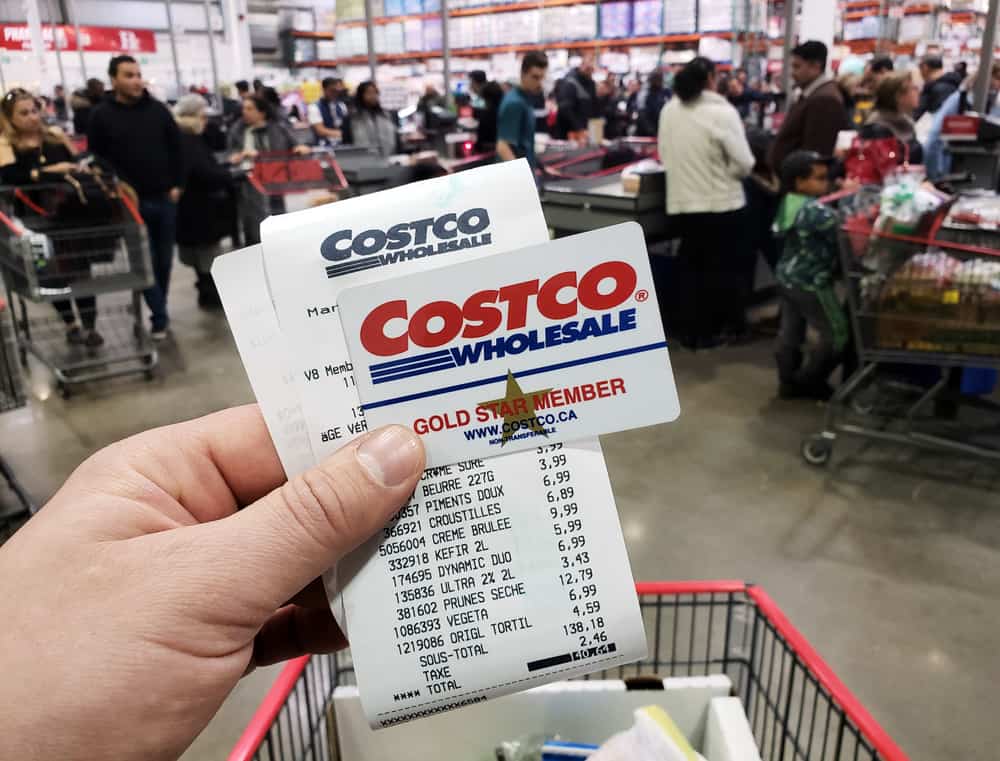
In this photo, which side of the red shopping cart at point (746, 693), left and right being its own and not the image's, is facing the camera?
back

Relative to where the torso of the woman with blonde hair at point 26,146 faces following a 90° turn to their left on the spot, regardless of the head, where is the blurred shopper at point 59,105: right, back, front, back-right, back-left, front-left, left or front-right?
front-left

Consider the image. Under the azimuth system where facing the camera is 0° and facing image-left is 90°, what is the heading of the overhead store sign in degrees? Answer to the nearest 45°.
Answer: approximately 0°

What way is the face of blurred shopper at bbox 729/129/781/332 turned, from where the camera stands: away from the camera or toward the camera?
away from the camera

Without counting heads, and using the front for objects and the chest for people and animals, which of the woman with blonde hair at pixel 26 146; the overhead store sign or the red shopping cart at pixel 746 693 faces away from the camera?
the red shopping cart

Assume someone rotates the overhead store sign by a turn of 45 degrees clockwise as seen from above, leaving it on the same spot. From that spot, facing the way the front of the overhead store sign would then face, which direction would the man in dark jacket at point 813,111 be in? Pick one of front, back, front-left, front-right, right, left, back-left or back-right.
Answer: left

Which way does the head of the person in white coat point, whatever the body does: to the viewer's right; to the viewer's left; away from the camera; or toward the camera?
away from the camera

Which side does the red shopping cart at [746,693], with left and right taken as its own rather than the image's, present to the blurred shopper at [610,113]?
front

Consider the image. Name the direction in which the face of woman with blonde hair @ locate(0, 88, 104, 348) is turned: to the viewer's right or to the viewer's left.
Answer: to the viewer's right

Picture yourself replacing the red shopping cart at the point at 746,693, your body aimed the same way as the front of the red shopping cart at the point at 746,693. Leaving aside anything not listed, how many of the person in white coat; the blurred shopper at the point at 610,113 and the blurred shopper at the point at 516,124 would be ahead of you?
3

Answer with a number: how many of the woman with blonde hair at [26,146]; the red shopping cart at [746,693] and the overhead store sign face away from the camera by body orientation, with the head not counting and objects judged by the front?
1

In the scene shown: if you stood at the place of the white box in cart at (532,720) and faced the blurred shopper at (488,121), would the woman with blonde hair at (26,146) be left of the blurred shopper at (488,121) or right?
left

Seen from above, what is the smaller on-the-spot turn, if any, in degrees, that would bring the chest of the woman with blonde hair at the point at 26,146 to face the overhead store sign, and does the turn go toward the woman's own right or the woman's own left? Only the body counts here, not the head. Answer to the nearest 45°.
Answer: approximately 135° to the woman's own left

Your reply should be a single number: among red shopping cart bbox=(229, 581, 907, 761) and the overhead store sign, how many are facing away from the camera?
1
